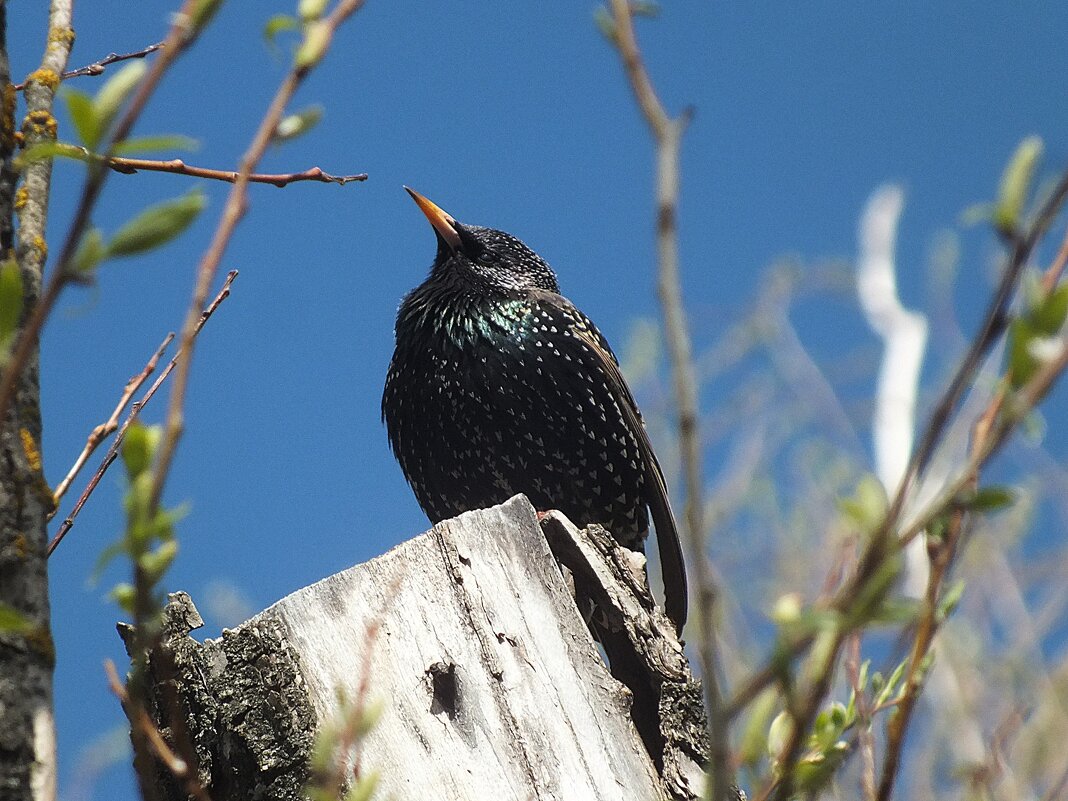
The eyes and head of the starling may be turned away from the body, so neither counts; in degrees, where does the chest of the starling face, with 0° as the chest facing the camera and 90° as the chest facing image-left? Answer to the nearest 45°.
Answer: approximately 45°

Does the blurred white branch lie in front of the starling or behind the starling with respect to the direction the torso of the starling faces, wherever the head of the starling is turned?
behind

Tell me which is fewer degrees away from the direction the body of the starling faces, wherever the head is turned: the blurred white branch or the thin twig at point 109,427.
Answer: the thin twig
